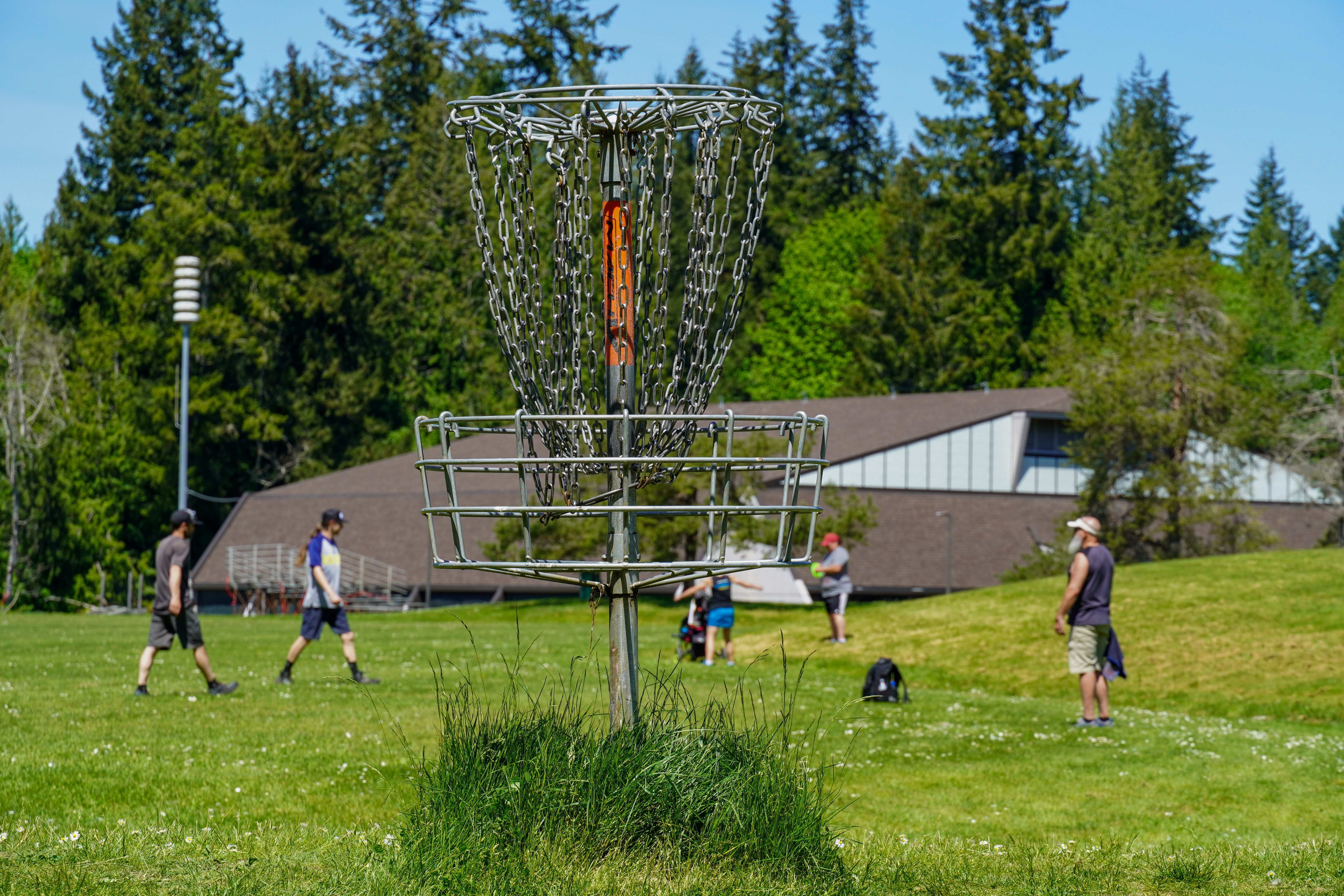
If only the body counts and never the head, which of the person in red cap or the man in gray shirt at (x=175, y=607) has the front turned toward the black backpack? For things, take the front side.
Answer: the man in gray shirt

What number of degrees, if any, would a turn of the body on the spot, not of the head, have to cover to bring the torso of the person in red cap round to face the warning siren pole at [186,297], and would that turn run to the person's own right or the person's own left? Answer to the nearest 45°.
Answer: approximately 45° to the person's own right

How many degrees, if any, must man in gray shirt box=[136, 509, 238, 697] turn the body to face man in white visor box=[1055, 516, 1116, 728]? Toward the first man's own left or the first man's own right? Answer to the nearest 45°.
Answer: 0° — they already face them

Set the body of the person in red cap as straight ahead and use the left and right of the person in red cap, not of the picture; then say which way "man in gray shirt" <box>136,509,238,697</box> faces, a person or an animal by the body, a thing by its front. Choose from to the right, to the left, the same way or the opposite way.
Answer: the opposite way

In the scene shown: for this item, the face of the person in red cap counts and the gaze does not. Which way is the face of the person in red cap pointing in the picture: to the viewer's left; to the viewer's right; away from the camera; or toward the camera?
to the viewer's left

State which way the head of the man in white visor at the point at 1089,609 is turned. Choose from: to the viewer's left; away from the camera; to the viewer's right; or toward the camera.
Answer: to the viewer's left

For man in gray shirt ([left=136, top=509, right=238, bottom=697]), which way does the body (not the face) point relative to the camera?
to the viewer's right

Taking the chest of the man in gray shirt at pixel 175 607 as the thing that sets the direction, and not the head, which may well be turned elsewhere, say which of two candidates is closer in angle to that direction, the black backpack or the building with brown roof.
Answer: the black backpack

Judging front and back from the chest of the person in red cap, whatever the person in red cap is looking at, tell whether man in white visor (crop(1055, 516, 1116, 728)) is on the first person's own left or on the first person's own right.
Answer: on the first person's own left

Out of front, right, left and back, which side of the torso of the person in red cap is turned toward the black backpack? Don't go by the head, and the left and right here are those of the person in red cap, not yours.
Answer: left

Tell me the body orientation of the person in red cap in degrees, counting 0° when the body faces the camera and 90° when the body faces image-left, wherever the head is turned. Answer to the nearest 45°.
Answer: approximately 90°

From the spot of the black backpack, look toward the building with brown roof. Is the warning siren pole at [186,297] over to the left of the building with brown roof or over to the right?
left

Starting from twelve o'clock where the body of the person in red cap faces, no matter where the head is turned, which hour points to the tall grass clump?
The tall grass clump is roughly at 9 o'clock from the person in red cap.
